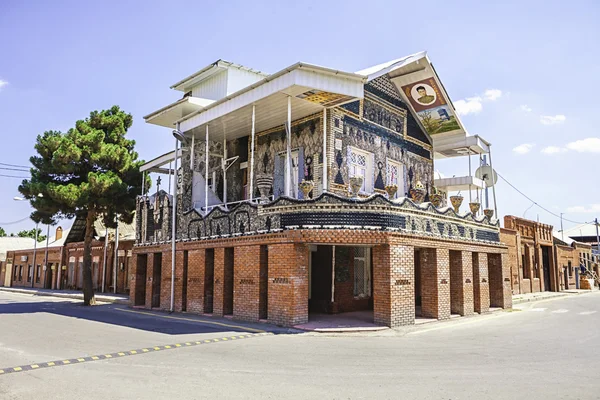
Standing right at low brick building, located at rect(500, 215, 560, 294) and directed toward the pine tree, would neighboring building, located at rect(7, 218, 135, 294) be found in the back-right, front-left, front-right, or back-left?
front-right

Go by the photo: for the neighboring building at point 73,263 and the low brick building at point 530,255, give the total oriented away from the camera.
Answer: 0

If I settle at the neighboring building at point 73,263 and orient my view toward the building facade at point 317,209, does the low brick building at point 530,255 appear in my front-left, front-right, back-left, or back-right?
front-left

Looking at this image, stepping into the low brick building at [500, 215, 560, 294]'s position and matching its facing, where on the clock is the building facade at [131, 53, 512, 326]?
The building facade is roughly at 2 o'clock from the low brick building.

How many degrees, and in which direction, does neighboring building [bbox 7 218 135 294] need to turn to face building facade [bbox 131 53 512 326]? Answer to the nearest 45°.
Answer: approximately 45° to its left

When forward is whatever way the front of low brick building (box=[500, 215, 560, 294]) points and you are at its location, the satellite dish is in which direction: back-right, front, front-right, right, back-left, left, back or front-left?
front-right

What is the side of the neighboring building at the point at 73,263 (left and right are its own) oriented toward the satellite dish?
left

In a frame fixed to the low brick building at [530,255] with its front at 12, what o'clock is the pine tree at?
The pine tree is roughly at 3 o'clock from the low brick building.

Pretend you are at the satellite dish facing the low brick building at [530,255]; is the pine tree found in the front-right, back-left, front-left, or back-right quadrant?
back-left
